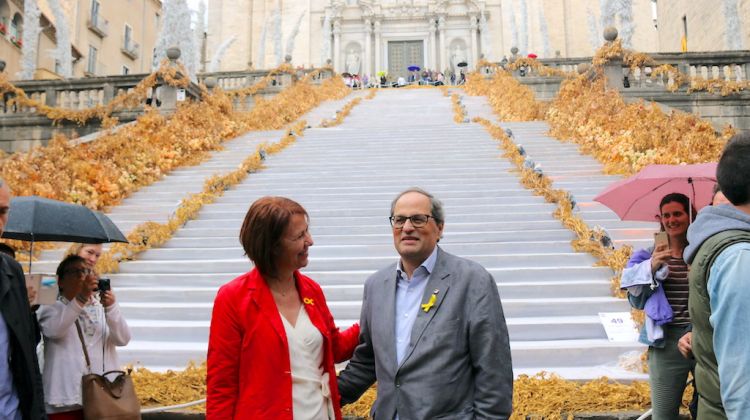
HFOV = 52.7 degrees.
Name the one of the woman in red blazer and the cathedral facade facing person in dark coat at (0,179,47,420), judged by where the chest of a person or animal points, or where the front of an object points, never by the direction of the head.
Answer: the cathedral facade

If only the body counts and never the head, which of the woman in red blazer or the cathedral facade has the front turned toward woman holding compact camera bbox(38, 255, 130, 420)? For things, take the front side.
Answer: the cathedral facade

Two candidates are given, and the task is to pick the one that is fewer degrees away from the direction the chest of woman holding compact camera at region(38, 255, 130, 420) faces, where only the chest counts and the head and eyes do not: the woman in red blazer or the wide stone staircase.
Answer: the woman in red blazer

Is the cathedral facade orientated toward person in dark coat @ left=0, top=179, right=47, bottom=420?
yes

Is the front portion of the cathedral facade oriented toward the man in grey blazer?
yes

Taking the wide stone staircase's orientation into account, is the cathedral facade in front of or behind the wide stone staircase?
behind

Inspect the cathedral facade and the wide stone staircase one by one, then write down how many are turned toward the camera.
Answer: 2
